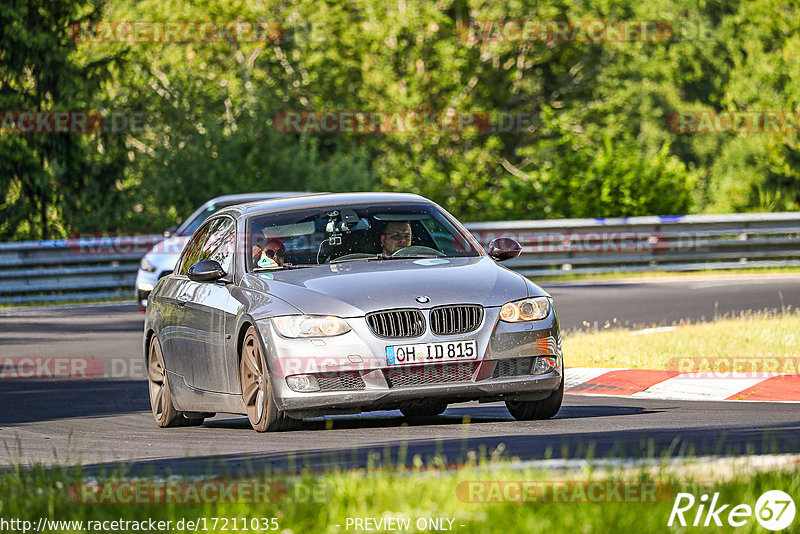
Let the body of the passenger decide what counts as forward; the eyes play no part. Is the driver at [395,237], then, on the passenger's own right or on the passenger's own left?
on the passenger's own left

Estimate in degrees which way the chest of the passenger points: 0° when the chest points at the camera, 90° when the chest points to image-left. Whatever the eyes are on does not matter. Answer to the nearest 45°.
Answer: approximately 0°

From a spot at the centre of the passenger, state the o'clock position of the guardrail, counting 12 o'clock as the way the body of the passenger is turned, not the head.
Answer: The guardrail is roughly at 7 o'clock from the passenger.

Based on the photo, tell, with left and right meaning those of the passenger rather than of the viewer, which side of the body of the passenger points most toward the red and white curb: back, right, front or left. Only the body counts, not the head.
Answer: left
